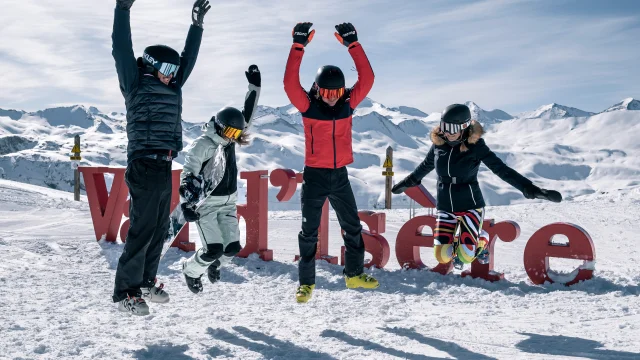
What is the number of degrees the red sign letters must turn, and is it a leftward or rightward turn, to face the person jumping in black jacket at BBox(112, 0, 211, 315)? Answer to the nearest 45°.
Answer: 0° — it already faces them

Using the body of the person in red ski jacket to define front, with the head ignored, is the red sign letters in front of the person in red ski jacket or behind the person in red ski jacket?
behind

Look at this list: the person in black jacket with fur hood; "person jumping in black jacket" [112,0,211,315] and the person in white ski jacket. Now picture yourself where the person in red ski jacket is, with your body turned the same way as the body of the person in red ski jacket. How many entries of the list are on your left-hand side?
1

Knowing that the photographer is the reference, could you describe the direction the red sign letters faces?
facing the viewer and to the left of the viewer

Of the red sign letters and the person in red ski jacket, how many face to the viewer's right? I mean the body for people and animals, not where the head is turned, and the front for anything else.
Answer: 0

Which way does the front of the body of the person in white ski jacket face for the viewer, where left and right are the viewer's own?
facing the viewer and to the right of the viewer

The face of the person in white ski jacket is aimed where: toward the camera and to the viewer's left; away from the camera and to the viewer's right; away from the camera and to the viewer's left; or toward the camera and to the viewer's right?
toward the camera and to the viewer's right

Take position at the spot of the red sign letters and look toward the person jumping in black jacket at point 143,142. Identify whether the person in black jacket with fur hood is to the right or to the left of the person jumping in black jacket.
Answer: left

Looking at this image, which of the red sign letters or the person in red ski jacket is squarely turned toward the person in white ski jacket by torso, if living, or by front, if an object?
the red sign letters

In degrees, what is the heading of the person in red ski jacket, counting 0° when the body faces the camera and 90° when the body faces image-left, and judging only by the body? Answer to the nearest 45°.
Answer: approximately 0°

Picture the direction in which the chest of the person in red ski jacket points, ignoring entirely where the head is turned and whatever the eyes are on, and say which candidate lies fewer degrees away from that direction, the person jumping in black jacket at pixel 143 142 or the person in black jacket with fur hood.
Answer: the person jumping in black jacket

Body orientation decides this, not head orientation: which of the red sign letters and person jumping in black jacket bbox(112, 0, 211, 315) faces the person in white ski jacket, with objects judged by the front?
the red sign letters

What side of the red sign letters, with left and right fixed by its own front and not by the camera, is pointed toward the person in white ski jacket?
front
